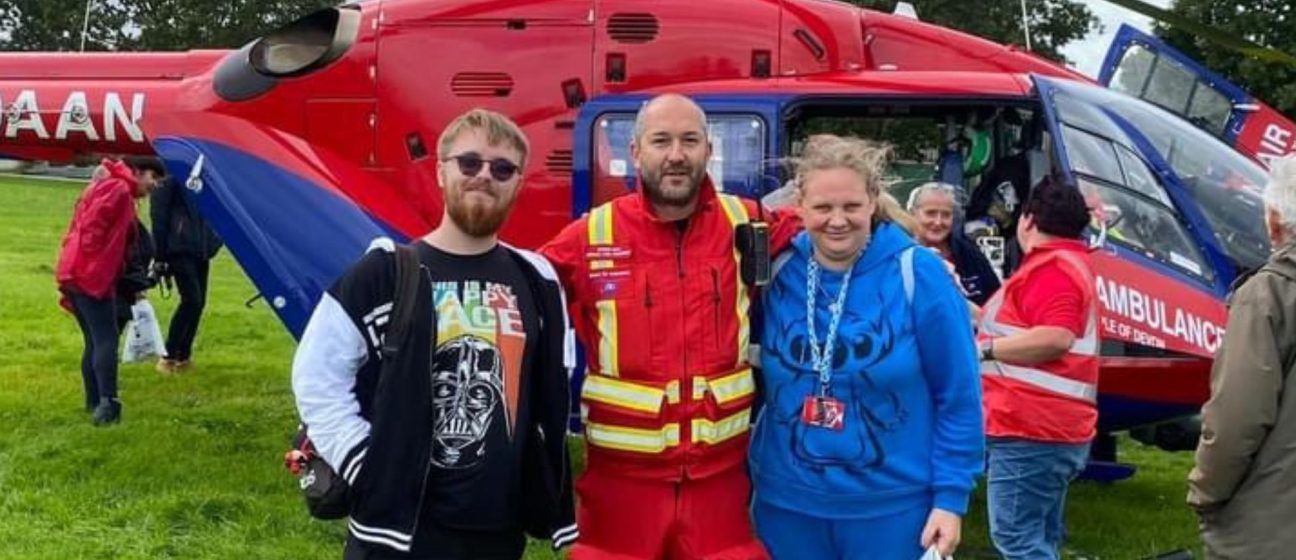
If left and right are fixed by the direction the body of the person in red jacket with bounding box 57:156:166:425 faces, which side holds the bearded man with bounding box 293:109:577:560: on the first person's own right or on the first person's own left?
on the first person's own right

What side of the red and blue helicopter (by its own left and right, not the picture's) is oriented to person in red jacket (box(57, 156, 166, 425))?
back

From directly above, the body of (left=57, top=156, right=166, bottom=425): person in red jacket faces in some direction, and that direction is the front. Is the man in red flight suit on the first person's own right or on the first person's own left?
on the first person's own right

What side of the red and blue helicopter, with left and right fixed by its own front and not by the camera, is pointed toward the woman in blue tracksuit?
right

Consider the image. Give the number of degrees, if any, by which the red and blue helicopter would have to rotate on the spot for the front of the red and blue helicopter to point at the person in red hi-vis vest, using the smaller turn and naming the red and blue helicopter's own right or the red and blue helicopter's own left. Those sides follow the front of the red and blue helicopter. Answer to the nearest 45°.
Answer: approximately 45° to the red and blue helicopter's own right

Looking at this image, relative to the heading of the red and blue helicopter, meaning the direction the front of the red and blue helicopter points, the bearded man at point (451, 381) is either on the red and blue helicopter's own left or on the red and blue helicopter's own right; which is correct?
on the red and blue helicopter's own right

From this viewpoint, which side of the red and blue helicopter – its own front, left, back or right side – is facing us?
right
